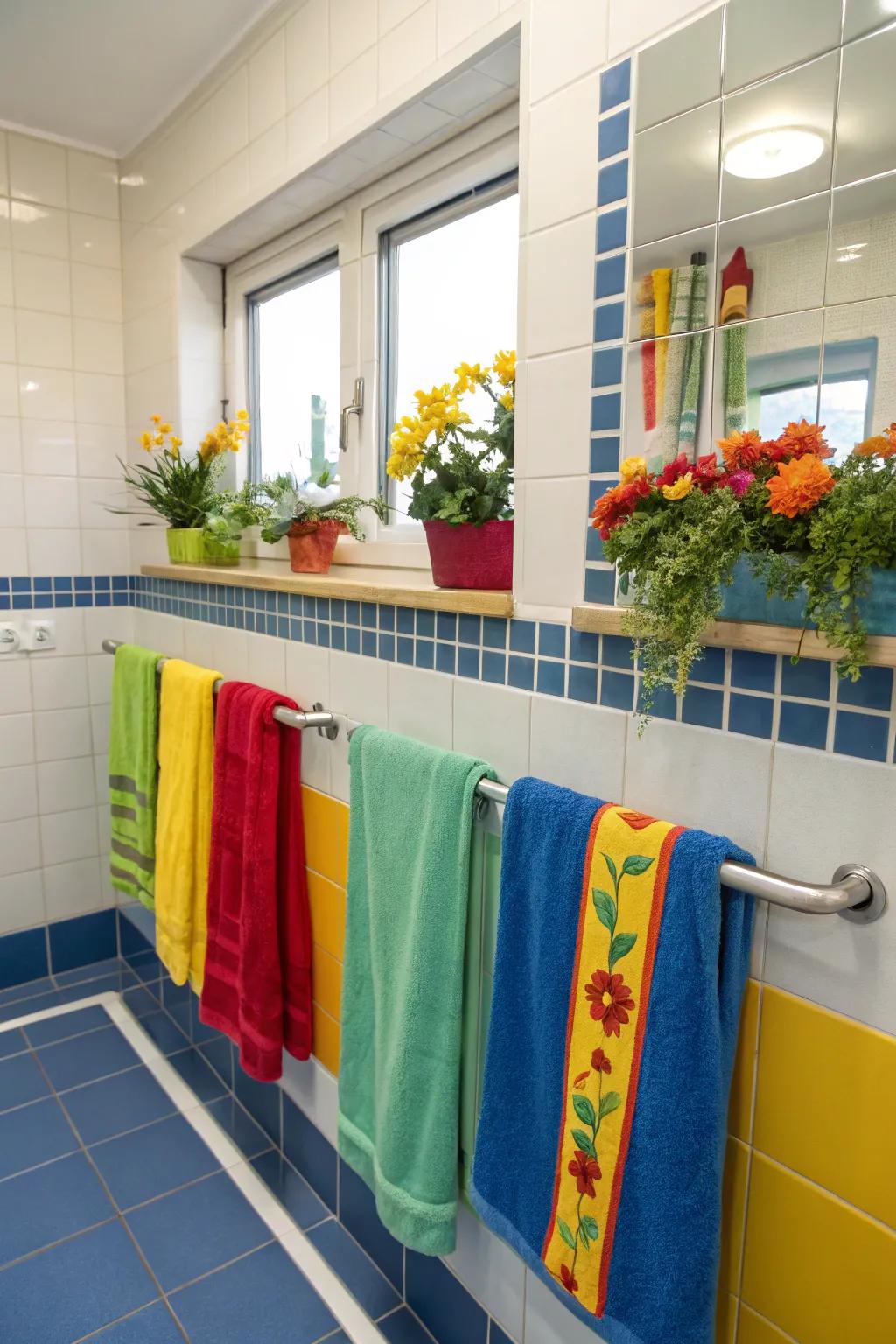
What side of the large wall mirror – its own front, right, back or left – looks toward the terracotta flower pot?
right

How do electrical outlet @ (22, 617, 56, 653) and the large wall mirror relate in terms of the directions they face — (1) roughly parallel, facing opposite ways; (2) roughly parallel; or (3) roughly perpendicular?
roughly perpendicular

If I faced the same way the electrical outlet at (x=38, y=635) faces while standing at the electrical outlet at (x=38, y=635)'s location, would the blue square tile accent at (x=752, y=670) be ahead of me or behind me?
ahead

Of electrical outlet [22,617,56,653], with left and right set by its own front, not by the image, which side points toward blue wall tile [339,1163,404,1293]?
front

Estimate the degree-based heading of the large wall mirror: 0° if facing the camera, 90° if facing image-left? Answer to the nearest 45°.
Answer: approximately 45°

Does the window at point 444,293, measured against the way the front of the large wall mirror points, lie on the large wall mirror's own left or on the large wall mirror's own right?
on the large wall mirror's own right

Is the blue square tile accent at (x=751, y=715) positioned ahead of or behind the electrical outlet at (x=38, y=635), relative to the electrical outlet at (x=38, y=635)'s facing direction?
ahead

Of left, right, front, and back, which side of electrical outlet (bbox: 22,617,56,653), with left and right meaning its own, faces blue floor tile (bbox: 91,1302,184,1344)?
front

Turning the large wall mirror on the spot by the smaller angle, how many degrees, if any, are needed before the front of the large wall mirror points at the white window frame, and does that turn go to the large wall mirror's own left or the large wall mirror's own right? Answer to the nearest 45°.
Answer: approximately 90° to the large wall mirror's own right

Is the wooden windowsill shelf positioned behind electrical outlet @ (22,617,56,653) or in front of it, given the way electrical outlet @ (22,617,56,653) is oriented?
in front

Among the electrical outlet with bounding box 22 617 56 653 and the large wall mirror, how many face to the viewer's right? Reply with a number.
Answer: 0
